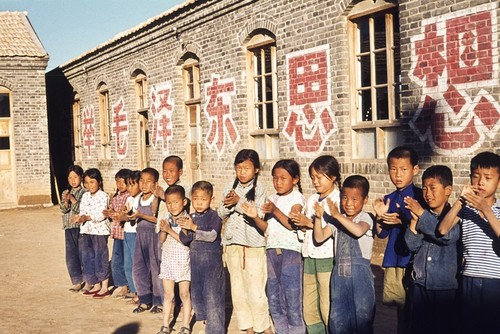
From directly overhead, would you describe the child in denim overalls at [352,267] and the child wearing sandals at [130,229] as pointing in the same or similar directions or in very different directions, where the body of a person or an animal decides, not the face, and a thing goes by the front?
same or similar directions

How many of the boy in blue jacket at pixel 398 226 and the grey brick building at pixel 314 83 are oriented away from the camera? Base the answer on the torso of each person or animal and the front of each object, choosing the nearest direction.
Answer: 0

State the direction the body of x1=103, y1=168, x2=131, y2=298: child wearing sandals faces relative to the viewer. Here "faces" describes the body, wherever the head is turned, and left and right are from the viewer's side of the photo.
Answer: facing the viewer and to the left of the viewer

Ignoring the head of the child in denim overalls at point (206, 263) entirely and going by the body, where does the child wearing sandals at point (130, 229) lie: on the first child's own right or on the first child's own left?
on the first child's own right

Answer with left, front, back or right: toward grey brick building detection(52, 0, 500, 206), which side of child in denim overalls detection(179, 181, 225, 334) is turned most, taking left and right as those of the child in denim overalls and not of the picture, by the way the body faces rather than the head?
back

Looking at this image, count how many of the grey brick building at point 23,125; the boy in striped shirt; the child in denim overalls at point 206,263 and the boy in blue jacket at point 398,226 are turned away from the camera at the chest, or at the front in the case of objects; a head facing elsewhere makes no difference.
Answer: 0

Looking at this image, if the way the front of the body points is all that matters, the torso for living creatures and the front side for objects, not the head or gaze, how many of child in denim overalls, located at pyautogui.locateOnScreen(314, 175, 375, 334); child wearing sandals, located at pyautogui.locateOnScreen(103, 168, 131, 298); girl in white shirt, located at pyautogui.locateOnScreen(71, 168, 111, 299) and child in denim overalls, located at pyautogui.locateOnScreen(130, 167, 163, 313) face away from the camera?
0

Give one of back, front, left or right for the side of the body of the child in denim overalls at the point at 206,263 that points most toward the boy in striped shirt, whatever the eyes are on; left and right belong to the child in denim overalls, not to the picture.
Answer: left

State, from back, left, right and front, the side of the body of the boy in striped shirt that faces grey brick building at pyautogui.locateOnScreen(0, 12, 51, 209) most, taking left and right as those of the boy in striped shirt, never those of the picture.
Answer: right

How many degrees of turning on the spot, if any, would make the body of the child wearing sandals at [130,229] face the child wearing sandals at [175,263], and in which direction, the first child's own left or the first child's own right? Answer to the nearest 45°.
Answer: approximately 45° to the first child's own left

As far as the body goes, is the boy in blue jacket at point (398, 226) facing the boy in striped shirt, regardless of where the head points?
no

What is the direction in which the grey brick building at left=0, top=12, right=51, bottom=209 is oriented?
toward the camera

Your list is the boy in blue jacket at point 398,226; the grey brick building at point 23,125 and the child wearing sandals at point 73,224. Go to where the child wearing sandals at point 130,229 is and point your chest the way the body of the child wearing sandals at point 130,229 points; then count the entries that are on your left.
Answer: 1

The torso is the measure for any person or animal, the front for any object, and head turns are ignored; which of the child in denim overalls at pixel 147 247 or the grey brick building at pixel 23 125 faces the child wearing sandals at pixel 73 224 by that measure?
the grey brick building

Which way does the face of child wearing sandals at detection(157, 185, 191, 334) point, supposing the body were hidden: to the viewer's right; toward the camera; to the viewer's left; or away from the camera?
toward the camera
